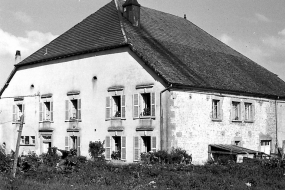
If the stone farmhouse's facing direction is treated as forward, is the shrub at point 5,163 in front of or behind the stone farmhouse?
in front

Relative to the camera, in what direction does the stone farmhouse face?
facing the viewer and to the left of the viewer
